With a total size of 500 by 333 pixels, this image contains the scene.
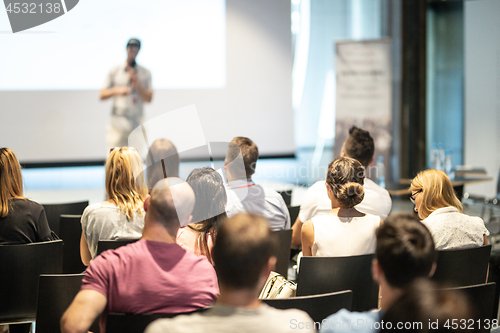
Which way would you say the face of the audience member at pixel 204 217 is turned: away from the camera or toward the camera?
away from the camera

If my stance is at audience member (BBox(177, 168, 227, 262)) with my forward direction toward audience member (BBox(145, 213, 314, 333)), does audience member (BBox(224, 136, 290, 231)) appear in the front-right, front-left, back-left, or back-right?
back-left

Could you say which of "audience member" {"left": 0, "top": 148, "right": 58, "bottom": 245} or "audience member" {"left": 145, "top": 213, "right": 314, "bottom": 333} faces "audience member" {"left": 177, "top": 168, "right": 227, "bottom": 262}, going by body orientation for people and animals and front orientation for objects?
"audience member" {"left": 145, "top": 213, "right": 314, "bottom": 333}

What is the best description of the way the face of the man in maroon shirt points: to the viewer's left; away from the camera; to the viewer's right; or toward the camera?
away from the camera

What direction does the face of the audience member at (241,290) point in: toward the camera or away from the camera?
away from the camera

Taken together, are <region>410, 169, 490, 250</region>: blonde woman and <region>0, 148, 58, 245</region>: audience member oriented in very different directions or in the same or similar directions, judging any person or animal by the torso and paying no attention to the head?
same or similar directions

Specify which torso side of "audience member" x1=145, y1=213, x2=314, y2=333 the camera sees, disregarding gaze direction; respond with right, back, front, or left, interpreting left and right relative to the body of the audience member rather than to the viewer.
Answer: back

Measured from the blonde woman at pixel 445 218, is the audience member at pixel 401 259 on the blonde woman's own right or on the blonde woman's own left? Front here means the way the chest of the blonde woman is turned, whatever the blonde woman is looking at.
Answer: on the blonde woman's own left

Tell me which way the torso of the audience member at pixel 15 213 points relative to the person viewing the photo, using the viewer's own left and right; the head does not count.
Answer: facing away from the viewer

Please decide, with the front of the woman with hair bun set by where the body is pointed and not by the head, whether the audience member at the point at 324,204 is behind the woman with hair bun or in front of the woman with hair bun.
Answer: in front

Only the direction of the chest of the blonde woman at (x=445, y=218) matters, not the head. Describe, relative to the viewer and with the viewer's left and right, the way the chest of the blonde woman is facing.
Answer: facing away from the viewer and to the left of the viewer

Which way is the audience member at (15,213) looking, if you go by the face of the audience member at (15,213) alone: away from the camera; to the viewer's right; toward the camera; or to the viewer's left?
away from the camera

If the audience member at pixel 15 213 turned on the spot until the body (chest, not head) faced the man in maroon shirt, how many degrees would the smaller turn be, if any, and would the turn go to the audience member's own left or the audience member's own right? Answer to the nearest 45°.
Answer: approximately 180°

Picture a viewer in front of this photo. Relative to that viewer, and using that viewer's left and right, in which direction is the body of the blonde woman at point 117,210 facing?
facing away from the viewer

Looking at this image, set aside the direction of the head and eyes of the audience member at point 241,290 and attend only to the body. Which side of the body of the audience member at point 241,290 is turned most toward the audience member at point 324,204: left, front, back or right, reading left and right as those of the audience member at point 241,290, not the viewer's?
front

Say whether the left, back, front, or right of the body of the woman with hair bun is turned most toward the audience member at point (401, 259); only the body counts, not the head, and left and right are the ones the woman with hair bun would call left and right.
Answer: back

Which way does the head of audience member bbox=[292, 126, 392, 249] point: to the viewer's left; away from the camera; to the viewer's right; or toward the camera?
away from the camera

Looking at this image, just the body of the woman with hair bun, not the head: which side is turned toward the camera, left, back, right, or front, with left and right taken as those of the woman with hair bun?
back

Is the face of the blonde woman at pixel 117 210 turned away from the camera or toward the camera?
away from the camera
